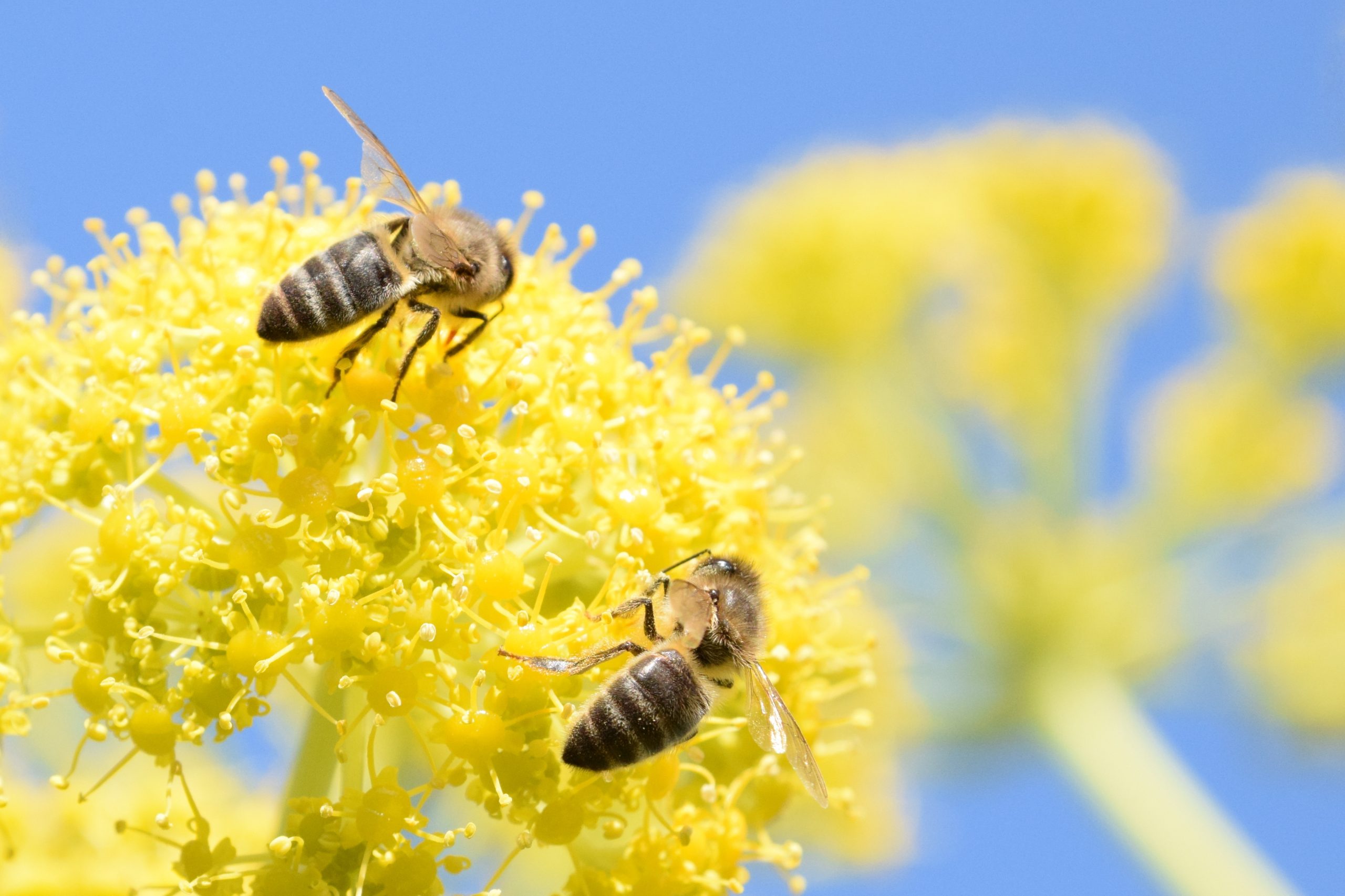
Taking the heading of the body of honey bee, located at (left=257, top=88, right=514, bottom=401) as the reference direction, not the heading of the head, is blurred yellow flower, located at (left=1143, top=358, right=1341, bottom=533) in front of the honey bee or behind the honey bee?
in front

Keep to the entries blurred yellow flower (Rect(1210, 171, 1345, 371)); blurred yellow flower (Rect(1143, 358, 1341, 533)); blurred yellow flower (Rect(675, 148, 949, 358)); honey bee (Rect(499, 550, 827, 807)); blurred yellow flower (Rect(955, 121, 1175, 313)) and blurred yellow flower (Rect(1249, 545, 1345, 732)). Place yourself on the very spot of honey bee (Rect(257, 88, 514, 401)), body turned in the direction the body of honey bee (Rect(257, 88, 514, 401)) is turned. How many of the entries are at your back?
0

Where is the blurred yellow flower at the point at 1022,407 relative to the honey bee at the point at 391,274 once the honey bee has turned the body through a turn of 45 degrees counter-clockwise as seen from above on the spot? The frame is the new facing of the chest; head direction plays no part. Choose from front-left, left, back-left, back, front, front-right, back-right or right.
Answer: front

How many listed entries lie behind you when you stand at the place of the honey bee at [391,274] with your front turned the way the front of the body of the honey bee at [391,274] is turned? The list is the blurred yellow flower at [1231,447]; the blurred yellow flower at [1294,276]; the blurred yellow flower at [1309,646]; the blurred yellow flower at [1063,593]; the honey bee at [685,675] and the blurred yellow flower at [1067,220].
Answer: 0

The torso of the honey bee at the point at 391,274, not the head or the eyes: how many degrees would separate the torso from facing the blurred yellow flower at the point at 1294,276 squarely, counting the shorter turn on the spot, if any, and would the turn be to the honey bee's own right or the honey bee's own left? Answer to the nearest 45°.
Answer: approximately 45° to the honey bee's own left

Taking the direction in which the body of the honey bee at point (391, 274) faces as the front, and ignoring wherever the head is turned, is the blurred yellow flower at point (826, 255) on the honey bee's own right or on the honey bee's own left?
on the honey bee's own left

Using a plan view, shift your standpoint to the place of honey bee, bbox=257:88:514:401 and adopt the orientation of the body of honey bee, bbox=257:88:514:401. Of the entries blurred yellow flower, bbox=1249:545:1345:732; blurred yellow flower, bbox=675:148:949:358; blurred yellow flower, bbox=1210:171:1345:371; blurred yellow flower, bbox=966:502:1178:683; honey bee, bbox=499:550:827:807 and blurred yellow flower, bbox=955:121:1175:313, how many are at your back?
0

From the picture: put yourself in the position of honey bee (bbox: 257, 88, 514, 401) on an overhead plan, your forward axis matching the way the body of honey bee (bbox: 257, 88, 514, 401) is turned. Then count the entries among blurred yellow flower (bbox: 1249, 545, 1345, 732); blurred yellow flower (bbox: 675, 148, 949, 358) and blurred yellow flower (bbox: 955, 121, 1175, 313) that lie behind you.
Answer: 0

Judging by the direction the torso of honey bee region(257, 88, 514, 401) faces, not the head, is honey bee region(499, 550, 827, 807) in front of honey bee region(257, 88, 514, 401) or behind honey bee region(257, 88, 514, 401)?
in front

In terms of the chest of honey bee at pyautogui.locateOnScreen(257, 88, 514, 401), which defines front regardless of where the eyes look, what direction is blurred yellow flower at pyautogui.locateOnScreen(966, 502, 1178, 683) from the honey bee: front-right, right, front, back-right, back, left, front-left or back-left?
front-left

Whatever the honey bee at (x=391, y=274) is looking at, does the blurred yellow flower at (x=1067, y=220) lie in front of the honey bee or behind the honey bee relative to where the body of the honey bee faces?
in front

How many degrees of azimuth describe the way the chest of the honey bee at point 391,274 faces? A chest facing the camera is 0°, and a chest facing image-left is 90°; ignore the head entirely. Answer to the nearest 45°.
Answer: approximately 270°
